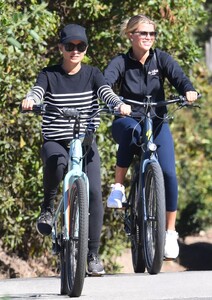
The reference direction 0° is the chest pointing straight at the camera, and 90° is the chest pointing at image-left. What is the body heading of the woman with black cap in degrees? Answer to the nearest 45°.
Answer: approximately 0°

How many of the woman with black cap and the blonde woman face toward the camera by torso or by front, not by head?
2

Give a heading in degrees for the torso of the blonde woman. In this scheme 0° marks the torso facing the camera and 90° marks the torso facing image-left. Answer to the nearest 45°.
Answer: approximately 0°

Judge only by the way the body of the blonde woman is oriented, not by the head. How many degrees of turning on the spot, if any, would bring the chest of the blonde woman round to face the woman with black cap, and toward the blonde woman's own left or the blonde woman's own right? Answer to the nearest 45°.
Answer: approximately 45° to the blonde woman's own right
